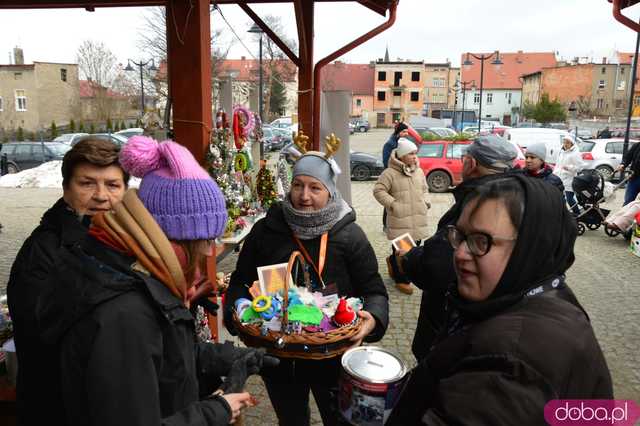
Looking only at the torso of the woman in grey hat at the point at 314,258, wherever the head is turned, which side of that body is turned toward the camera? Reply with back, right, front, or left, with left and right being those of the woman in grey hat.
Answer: front

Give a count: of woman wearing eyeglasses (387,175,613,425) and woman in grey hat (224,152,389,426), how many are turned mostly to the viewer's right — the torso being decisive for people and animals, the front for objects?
0

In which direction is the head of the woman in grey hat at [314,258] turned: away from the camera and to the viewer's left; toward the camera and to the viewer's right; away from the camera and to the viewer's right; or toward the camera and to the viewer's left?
toward the camera and to the viewer's left

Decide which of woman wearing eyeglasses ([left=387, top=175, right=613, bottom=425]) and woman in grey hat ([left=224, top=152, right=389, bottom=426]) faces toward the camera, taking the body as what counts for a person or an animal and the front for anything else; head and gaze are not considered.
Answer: the woman in grey hat

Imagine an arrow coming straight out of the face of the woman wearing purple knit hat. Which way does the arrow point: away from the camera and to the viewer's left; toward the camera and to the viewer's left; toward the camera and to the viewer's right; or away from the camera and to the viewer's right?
away from the camera and to the viewer's right

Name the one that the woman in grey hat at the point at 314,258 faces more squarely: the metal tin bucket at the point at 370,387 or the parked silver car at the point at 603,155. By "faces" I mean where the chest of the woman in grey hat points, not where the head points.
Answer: the metal tin bucket

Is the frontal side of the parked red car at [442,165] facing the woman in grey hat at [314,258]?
no

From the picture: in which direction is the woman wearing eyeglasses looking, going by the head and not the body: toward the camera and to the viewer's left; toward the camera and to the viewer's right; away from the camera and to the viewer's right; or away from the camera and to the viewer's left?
toward the camera and to the viewer's left

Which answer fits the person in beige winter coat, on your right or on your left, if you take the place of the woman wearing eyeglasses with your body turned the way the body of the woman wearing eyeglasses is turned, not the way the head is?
on your right
